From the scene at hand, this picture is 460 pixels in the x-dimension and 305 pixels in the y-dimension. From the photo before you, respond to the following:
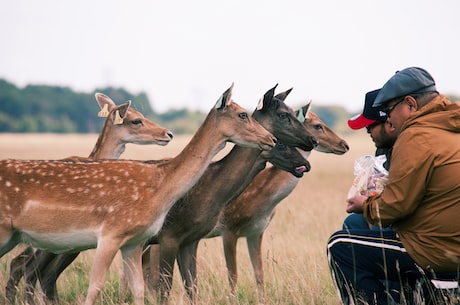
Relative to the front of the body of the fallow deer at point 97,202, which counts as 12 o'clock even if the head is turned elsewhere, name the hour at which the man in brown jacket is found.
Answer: The man in brown jacket is roughly at 1 o'clock from the fallow deer.

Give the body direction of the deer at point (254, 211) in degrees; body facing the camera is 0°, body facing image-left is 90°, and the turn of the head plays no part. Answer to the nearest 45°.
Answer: approximately 270°

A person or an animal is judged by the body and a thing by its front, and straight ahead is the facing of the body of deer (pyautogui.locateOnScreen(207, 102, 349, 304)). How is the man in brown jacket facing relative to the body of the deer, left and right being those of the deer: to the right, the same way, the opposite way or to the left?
the opposite way

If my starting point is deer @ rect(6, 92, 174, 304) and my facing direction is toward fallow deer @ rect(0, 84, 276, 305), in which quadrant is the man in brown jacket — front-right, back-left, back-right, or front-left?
front-left

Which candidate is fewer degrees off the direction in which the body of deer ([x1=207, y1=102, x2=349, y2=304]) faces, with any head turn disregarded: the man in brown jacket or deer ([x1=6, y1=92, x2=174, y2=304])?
the man in brown jacket

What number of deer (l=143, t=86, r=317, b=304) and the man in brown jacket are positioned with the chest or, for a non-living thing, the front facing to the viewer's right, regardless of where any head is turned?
1

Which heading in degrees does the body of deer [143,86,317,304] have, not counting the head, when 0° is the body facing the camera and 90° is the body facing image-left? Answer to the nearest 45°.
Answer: approximately 270°

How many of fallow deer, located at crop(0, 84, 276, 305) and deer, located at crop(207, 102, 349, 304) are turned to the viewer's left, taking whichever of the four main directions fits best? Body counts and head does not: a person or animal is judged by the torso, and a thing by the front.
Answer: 0

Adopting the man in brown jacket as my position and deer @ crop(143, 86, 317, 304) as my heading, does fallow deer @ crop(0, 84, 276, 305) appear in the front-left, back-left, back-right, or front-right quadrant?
front-left

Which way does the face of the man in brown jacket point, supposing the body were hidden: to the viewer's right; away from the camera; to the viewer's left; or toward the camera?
to the viewer's left

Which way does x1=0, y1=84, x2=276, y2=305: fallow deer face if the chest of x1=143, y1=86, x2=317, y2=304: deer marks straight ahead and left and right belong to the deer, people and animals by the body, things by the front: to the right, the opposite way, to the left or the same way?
the same way

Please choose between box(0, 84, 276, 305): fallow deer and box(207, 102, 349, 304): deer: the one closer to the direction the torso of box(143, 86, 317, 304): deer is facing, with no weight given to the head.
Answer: the deer

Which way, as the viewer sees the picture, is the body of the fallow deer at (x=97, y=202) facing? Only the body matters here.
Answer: to the viewer's right

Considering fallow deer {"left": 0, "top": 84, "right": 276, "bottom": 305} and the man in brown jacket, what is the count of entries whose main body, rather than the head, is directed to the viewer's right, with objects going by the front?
1

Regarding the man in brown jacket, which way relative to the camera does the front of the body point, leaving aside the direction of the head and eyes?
to the viewer's left

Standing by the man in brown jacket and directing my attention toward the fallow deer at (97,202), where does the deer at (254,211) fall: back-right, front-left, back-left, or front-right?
front-right
